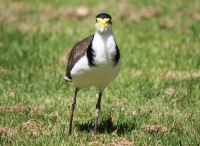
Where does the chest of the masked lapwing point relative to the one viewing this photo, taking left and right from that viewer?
facing the viewer and to the right of the viewer
